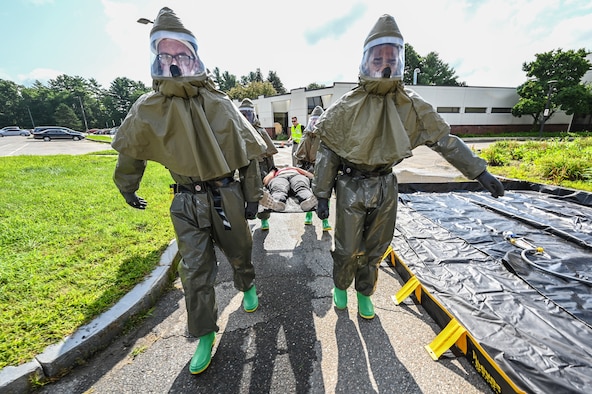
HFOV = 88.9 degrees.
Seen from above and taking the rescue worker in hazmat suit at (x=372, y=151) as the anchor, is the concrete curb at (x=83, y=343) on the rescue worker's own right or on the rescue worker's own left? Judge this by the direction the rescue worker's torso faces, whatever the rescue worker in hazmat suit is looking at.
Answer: on the rescue worker's own right

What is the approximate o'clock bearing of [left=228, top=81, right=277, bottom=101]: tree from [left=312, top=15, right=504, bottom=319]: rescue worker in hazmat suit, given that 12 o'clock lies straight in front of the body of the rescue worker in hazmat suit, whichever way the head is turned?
The tree is roughly at 5 o'clock from the rescue worker in hazmat suit.

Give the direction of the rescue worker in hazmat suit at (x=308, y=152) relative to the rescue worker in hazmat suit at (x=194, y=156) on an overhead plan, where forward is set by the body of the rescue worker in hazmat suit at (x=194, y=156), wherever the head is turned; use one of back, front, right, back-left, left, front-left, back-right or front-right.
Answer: back-left

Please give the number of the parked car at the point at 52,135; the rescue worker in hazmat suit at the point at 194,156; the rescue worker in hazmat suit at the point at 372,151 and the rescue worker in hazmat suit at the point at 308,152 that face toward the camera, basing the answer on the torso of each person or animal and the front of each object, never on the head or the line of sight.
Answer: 3

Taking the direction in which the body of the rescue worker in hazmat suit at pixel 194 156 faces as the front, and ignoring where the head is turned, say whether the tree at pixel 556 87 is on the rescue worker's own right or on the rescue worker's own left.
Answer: on the rescue worker's own left
